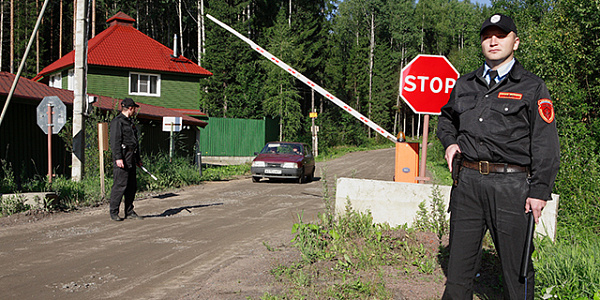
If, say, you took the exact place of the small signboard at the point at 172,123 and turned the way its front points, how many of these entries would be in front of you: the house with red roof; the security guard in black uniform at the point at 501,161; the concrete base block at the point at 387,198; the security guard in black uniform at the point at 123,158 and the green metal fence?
3

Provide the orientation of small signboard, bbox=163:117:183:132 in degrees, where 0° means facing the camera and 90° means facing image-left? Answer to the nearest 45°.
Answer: approximately 0°

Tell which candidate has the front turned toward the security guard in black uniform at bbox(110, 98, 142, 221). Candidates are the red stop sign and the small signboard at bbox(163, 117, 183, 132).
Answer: the small signboard

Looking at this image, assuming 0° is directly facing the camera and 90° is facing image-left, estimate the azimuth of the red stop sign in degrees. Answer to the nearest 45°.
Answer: approximately 0°

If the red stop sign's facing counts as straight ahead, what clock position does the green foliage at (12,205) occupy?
The green foliage is roughly at 3 o'clock from the red stop sign.

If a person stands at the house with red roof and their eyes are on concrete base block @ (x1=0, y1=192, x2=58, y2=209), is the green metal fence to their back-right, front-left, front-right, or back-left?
front-left

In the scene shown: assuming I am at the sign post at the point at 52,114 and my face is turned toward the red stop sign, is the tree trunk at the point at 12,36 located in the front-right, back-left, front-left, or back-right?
back-left

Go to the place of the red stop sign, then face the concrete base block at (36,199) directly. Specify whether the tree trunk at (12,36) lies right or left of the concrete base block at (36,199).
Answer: right

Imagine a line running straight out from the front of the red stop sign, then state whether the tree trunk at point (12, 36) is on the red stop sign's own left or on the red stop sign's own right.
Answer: on the red stop sign's own right

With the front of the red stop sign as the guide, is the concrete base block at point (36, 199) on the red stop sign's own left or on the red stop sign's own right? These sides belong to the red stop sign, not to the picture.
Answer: on the red stop sign's own right

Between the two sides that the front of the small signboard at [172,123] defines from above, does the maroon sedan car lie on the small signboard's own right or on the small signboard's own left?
on the small signboard's own left

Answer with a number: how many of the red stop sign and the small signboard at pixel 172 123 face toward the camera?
2

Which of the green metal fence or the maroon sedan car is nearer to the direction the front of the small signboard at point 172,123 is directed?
the maroon sedan car
